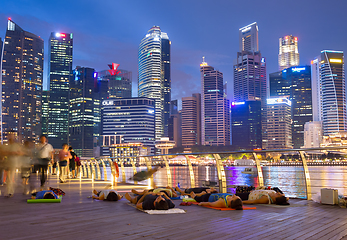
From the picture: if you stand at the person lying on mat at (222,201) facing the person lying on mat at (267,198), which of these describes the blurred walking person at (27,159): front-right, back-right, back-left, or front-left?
back-left

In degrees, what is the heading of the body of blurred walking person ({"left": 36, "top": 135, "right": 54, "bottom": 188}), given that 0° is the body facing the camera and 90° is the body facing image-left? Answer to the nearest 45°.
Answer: approximately 0°
